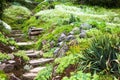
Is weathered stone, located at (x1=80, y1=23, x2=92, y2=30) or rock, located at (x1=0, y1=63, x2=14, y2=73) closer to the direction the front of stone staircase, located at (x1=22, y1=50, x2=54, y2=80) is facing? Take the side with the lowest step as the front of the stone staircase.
the rock

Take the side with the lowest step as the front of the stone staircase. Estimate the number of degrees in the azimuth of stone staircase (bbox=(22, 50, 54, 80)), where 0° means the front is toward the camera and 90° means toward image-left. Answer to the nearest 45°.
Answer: approximately 0°

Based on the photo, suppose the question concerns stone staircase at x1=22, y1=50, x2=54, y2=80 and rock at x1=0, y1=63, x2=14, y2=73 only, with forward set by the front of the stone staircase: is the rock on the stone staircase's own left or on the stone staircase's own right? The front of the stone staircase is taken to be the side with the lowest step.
on the stone staircase's own right

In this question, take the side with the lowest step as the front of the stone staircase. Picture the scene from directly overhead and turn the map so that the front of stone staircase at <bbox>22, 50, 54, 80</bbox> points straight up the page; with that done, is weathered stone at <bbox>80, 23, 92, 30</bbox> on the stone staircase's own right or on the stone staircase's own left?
on the stone staircase's own left

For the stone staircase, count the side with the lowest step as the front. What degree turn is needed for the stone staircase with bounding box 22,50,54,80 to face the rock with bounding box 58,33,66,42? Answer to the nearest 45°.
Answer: approximately 135° to its left
